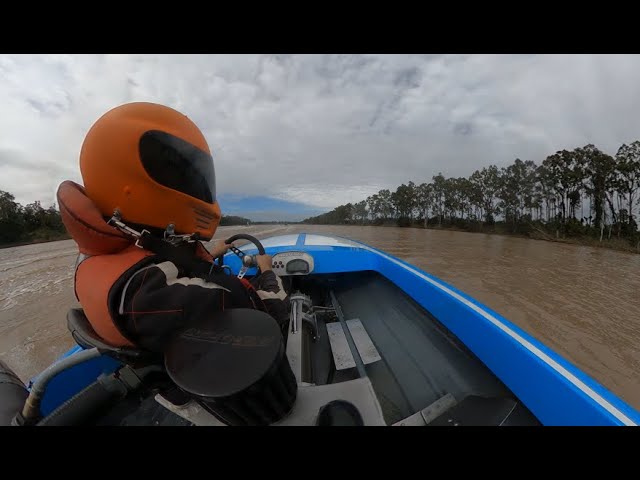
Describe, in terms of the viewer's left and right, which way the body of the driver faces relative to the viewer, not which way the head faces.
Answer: facing to the right of the viewer
